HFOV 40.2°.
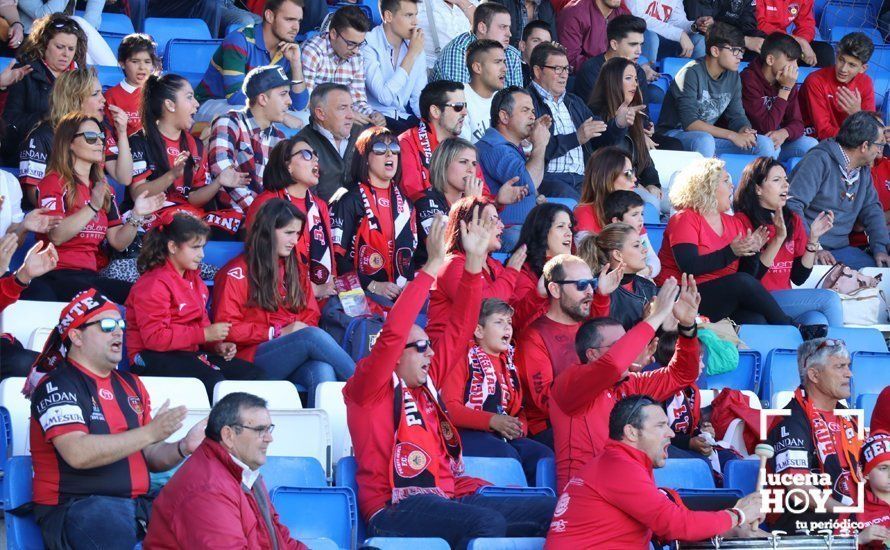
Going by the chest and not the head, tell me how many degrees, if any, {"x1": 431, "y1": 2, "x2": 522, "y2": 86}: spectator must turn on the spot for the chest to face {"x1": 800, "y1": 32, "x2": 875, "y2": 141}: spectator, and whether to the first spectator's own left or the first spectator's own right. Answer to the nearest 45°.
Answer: approximately 45° to the first spectator's own left

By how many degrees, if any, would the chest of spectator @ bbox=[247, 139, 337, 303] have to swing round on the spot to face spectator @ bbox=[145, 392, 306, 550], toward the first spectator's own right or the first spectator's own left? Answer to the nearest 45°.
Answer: approximately 45° to the first spectator's own right

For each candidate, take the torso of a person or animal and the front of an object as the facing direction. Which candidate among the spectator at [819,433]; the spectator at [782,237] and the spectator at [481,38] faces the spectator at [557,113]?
the spectator at [481,38]

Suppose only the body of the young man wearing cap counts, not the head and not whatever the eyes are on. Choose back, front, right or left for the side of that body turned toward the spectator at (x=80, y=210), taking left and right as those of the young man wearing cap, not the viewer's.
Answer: right

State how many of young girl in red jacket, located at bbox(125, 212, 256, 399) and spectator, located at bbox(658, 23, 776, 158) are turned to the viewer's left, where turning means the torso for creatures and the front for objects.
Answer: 0

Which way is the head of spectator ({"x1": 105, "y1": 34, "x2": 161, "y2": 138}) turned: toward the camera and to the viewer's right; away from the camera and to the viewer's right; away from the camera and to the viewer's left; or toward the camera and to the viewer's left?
toward the camera and to the viewer's right

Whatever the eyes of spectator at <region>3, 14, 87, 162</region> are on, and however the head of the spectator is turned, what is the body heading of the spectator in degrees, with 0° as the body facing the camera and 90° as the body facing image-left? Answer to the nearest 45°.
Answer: approximately 315°

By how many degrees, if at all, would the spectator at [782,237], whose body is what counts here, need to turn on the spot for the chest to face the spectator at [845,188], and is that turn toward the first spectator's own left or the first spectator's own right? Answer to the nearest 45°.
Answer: approximately 135° to the first spectator's own left

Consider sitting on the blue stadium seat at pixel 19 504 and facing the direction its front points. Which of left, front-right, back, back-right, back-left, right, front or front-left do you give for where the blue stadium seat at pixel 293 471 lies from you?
front-left

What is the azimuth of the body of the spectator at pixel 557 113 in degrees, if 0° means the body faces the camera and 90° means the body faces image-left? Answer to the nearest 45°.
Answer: approximately 315°
